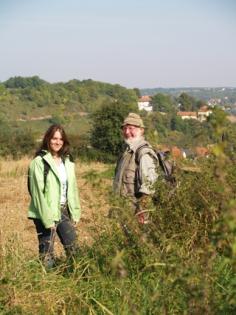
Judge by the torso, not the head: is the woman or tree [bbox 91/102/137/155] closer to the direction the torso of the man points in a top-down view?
the woman

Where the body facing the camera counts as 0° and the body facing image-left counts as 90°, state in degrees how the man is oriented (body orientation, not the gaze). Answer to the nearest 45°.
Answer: approximately 45°

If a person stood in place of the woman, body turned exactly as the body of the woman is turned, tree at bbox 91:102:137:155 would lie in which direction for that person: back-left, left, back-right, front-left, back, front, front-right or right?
back-left

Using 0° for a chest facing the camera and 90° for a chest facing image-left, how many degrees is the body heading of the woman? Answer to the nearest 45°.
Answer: approximately 315°
